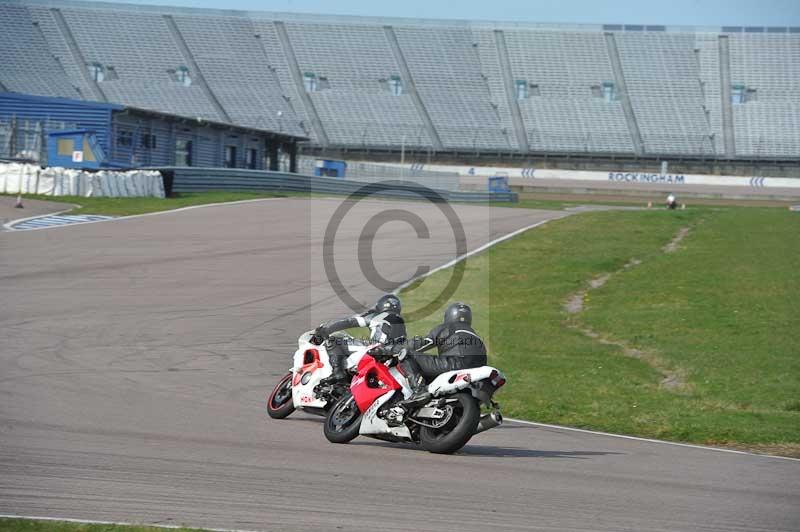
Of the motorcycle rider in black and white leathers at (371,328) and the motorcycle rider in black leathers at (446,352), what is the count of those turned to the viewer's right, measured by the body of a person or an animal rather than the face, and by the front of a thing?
0

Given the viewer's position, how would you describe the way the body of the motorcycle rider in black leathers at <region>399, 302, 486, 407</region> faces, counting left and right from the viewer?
facing away from the viewer and to the left of the viewer

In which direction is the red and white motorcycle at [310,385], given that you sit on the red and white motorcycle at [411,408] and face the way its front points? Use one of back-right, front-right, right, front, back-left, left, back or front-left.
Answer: front

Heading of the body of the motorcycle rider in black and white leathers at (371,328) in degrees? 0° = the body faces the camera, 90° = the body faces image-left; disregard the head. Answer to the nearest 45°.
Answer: approximately 90°

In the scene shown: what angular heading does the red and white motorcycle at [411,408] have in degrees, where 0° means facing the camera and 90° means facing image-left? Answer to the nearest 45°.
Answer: approximately 135°

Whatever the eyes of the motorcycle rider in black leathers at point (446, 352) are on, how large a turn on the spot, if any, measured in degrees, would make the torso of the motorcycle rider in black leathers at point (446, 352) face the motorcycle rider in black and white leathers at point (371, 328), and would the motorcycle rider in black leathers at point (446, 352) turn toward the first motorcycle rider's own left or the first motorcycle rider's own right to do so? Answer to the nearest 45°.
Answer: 0° — they already face them

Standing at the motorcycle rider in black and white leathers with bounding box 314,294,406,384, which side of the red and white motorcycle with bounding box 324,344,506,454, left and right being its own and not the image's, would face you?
front

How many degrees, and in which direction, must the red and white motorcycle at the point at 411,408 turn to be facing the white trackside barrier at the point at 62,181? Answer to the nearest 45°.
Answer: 0° — it already faces it

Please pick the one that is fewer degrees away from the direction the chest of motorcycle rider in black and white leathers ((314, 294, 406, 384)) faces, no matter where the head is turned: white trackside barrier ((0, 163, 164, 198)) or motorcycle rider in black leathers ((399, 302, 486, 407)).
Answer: the white trackside barrier

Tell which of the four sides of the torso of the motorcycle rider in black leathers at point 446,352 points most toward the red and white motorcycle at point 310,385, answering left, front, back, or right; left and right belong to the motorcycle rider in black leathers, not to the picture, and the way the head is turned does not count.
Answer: front
